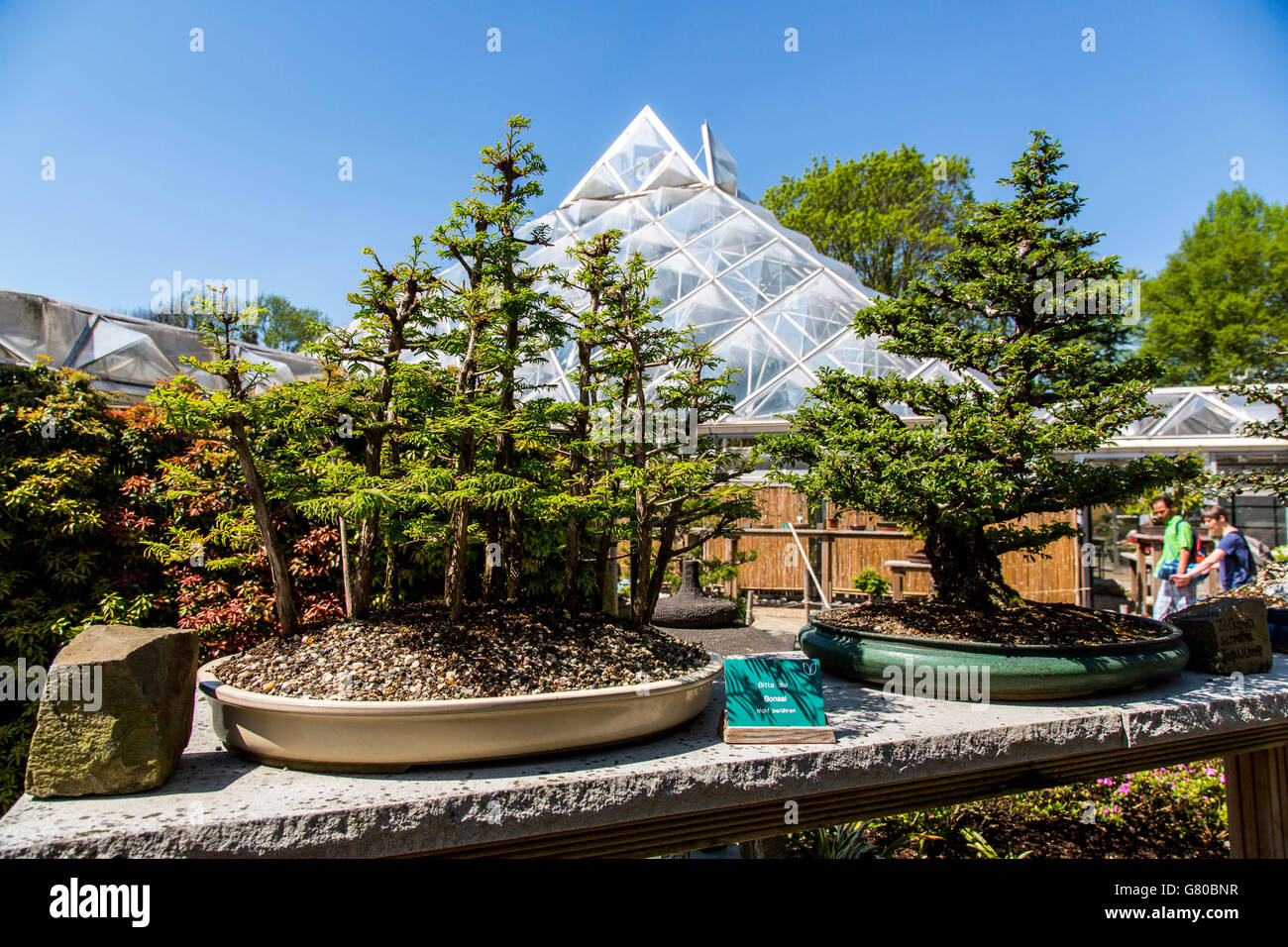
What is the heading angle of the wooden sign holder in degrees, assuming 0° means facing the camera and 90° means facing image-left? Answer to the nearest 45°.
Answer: approximately 0°

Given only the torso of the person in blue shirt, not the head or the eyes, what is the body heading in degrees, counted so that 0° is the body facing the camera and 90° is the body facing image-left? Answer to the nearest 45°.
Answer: approximately 90°

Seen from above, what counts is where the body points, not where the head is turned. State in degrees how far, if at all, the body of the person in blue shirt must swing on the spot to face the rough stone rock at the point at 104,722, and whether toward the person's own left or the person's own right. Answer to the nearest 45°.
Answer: approximately 90° to the person's own left

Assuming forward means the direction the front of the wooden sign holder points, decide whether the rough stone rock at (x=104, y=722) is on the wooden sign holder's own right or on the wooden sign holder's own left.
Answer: on the wooden sign holder's own right

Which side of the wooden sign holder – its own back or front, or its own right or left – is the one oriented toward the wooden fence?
back

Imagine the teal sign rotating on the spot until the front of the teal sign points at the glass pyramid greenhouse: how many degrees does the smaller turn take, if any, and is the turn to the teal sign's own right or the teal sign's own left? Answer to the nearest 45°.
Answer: approximately 180°

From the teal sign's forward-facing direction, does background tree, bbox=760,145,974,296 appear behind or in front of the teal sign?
behind

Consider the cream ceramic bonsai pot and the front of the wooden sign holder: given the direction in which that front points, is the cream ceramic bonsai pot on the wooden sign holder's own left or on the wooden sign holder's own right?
on the wooden sign holder's own right
